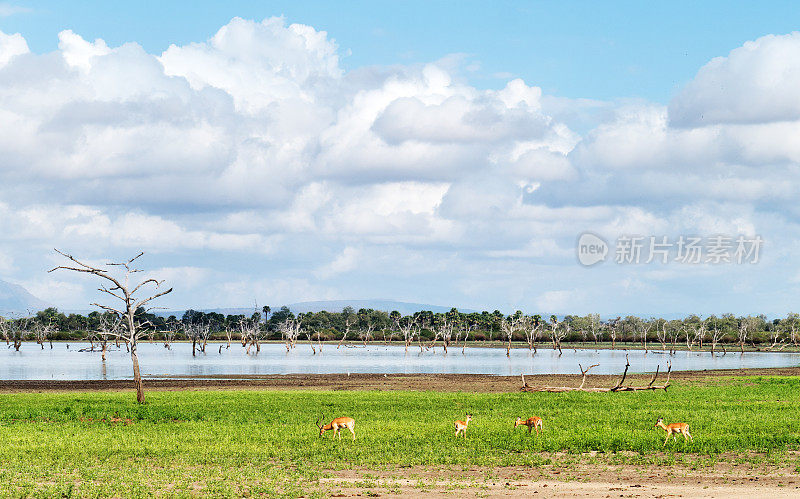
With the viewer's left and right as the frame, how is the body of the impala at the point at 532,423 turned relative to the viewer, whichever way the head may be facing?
facing to the left of the viewer
